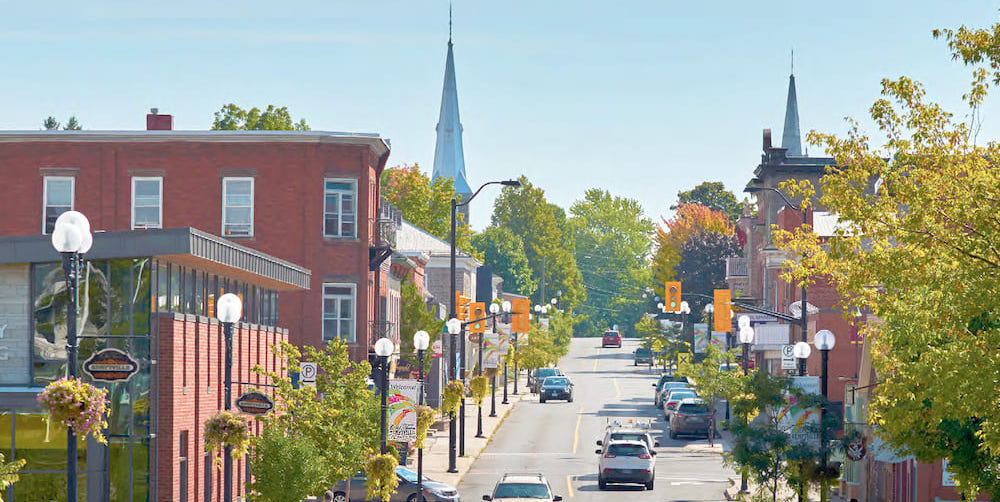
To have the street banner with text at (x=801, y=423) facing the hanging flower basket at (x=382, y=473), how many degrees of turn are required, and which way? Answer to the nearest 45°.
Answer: approximately 45° to its right

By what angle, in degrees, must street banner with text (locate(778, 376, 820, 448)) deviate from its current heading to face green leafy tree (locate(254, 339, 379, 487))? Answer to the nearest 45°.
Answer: approximately 45° to its right

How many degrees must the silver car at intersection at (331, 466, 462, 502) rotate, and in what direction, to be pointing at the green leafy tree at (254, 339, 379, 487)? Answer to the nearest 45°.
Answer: approximately 45° to its right

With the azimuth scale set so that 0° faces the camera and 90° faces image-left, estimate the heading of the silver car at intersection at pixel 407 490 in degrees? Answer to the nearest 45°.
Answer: approximately 315°

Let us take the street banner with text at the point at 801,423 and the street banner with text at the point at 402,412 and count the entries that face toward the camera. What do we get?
2

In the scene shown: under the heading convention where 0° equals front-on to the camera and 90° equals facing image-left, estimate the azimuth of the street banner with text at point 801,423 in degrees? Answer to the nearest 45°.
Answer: approximately 0°

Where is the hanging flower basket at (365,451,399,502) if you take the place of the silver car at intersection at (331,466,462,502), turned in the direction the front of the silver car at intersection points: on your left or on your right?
on your right

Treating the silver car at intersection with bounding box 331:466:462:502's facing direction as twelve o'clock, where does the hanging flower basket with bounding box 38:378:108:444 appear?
The hanging flower basket is roughly at 2 o'clock from the silver car at intersection.
